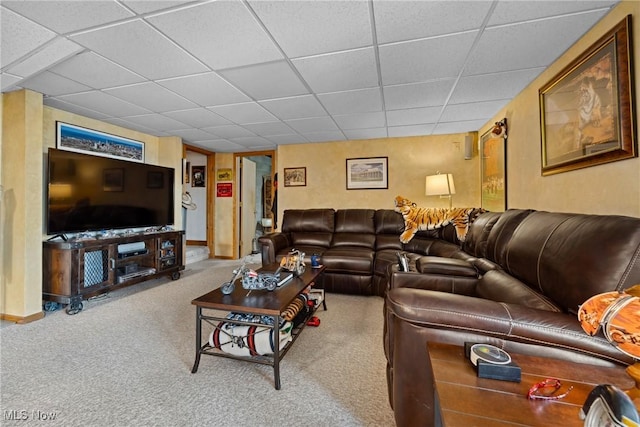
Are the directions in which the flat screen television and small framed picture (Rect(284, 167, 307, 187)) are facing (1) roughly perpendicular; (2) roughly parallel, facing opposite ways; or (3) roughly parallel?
roughly perpendicular

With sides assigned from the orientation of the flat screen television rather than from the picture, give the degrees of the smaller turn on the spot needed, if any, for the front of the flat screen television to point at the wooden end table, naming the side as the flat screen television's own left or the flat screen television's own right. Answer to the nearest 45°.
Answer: approximately 45° to the flat screen television's own right

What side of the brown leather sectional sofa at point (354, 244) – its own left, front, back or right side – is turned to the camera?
front

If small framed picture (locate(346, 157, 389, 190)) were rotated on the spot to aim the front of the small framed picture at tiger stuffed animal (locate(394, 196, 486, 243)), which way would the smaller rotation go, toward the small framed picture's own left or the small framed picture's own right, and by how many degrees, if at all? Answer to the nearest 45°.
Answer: approximately 45° to the small framed picture's own left

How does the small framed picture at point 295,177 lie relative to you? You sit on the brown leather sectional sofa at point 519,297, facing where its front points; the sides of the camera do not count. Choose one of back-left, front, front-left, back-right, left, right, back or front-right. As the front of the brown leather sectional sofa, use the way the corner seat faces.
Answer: right

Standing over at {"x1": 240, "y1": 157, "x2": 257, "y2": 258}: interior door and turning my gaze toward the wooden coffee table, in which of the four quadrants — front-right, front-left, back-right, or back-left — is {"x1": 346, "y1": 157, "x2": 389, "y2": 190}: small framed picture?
front-left

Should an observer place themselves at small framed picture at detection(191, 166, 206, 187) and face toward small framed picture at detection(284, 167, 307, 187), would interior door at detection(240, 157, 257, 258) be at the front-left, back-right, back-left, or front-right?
front-left

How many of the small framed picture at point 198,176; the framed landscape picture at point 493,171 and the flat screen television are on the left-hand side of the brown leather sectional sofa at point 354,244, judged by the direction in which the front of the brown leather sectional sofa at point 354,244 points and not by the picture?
1

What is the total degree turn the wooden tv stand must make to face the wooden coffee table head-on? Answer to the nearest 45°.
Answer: approximately 45° to its right

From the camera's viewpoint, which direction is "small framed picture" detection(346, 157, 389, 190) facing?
toward the camera

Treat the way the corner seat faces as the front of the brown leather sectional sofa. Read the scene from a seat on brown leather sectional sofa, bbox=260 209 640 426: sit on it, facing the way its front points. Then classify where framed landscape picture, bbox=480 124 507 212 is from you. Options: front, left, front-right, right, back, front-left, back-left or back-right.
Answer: back-right

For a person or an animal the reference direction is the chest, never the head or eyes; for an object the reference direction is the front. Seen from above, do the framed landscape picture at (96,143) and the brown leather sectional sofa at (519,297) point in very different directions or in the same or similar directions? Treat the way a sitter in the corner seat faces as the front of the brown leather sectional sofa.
very different directions

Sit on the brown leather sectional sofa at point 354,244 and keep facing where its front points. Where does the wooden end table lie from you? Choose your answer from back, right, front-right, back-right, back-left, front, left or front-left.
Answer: front

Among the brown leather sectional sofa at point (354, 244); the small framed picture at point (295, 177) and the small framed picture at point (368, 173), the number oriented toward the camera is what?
3

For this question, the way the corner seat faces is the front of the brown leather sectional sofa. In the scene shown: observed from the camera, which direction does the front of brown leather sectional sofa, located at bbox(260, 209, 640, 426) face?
facing the viewer and to the left of the viewer

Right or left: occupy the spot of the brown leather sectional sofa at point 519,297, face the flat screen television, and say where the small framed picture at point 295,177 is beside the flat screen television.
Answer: right

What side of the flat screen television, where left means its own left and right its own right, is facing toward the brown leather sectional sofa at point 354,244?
front

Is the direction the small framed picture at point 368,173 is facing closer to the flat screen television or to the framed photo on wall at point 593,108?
the framed photo on wall

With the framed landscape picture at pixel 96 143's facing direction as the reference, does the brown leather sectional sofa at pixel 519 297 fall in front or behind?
in front

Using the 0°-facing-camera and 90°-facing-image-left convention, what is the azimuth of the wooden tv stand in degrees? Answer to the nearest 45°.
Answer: approximately 315°
